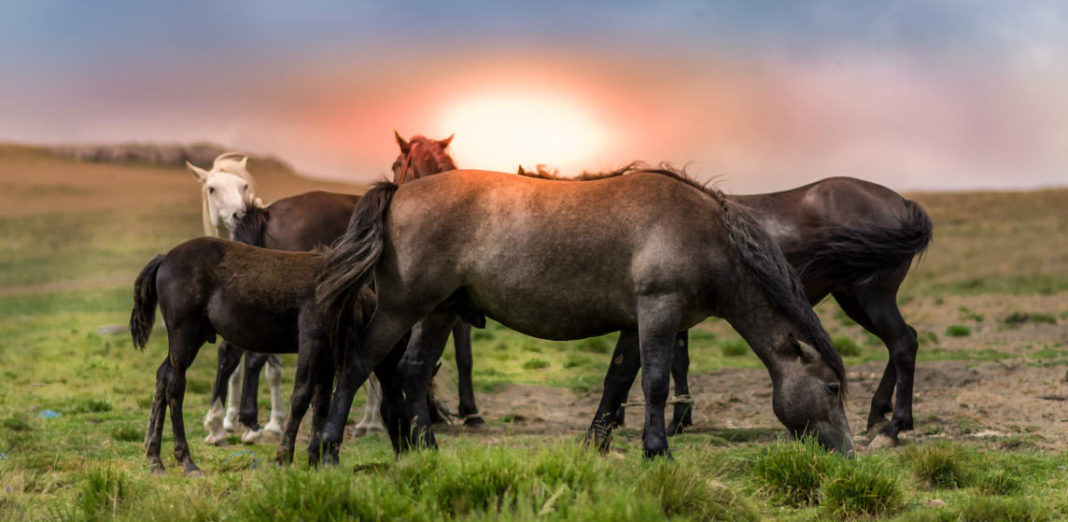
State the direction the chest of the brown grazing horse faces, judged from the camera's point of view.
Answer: to the viewer's right

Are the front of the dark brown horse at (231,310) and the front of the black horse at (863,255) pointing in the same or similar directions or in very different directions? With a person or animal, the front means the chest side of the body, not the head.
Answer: very different directions

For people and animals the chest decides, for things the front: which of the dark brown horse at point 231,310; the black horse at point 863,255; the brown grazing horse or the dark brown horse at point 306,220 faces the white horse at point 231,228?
the black horse

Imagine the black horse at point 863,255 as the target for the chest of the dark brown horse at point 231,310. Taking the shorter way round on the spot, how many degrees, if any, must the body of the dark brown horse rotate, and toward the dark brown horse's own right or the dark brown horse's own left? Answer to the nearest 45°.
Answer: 0° — it already faces it

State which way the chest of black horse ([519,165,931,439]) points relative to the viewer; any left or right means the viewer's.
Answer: facing to the left of the viewer

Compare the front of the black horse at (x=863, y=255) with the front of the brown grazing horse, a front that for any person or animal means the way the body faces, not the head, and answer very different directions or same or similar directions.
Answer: very different directions

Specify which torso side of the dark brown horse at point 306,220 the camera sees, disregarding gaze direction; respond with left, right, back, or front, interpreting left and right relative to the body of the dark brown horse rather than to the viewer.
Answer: right

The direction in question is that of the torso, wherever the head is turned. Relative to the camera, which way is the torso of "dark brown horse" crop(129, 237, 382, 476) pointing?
to the viewer's right

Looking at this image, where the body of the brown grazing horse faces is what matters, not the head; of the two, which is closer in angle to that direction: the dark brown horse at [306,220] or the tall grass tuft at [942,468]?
the tall grass tuft
